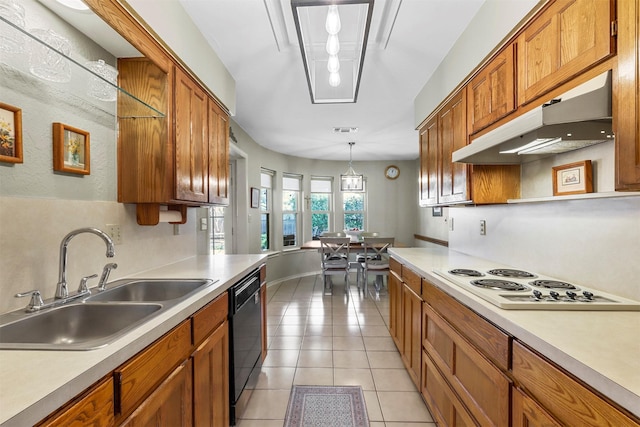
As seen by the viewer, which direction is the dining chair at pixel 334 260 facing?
away from the camera

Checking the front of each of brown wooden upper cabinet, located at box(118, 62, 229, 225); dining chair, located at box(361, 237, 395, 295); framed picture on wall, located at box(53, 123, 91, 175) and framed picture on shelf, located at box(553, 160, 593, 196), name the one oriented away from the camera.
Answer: the dining chair

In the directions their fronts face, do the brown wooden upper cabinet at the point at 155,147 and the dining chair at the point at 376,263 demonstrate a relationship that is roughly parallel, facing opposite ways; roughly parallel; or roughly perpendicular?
roughly perpendicular

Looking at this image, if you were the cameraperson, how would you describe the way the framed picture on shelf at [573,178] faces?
facing the viewer and to the left of the viewer

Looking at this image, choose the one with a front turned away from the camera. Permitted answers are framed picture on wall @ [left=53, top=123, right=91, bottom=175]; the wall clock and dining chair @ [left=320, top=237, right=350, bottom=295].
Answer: the dining chair

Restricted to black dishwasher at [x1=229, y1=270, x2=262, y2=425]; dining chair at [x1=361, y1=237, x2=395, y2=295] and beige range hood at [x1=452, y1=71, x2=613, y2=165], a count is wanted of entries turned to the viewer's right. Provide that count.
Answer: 1

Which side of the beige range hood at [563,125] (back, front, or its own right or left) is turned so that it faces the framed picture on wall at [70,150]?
front

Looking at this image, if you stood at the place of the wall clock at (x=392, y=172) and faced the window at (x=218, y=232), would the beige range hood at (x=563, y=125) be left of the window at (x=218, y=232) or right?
left

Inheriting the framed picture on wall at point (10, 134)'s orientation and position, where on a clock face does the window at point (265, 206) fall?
The window is roughly at 9 o'clock from the framed picture on wall.

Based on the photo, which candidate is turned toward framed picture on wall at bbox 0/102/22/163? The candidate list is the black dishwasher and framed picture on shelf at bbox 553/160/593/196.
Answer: framed picture on shelf at bbox 553/160/593/196

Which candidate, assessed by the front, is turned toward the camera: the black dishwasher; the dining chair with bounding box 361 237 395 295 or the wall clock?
the wall clock

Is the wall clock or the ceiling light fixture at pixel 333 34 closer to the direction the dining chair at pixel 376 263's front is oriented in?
the wall clock

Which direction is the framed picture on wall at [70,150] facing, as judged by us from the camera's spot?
facing the viewer and to the right of the viewer

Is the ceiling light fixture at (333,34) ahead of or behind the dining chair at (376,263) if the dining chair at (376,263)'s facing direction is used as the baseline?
behind

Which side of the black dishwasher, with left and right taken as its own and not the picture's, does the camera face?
right

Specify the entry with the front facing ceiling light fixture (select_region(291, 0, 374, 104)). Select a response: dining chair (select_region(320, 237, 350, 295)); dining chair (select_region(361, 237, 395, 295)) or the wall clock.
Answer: the wall clock

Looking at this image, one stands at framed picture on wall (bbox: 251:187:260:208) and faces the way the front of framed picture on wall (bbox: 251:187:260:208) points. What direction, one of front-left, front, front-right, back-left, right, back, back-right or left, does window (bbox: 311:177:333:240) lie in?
left
